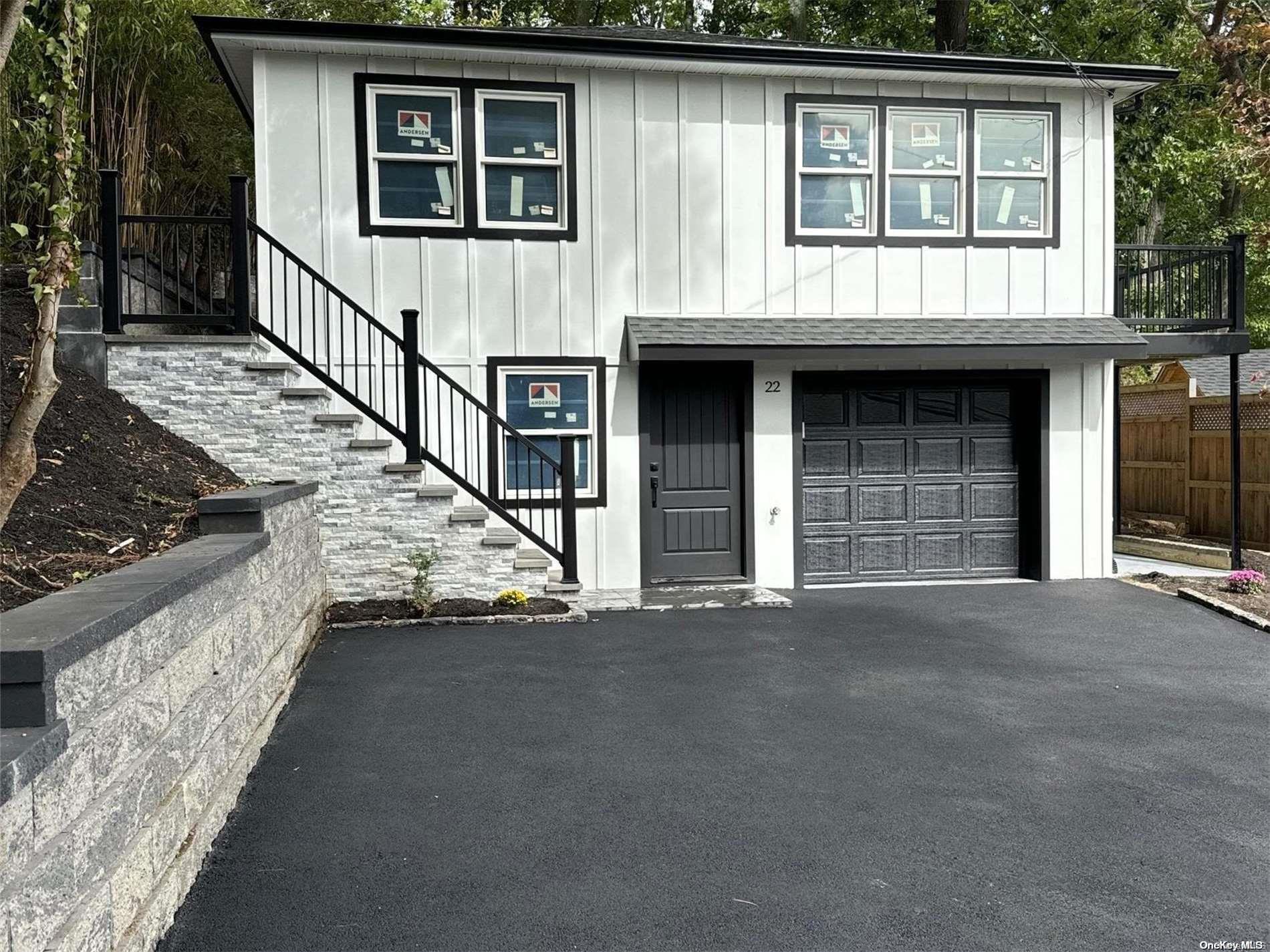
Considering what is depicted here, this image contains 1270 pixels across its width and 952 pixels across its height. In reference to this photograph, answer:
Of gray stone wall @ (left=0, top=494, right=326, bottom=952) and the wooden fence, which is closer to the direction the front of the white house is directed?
the gray stone wall

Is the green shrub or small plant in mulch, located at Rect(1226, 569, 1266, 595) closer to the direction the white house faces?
the green shrub

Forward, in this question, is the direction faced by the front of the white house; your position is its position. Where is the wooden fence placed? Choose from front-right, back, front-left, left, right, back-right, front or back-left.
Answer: back-left

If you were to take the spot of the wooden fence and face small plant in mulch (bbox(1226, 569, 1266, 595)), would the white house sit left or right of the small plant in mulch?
right

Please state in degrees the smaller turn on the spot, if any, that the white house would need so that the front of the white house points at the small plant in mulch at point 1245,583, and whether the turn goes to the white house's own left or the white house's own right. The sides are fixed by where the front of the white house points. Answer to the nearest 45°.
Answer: approximately 90° to the white house's own left

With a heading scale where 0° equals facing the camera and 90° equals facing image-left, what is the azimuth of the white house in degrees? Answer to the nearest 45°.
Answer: approximately 0°

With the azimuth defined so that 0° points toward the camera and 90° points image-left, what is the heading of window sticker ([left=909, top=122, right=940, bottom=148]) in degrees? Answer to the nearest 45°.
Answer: approximately 0°
